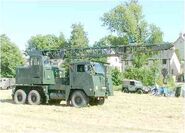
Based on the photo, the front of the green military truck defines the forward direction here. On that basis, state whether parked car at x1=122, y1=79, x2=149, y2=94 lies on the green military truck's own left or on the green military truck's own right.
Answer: on the green military truck's own left

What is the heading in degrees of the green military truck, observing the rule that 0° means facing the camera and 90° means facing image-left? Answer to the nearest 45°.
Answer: approximately 315°

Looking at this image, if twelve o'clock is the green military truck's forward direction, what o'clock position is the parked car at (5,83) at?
The parked car is roughly at 7 o'clock from the green military truck.

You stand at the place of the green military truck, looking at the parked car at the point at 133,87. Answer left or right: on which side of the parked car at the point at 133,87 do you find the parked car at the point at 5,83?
left
